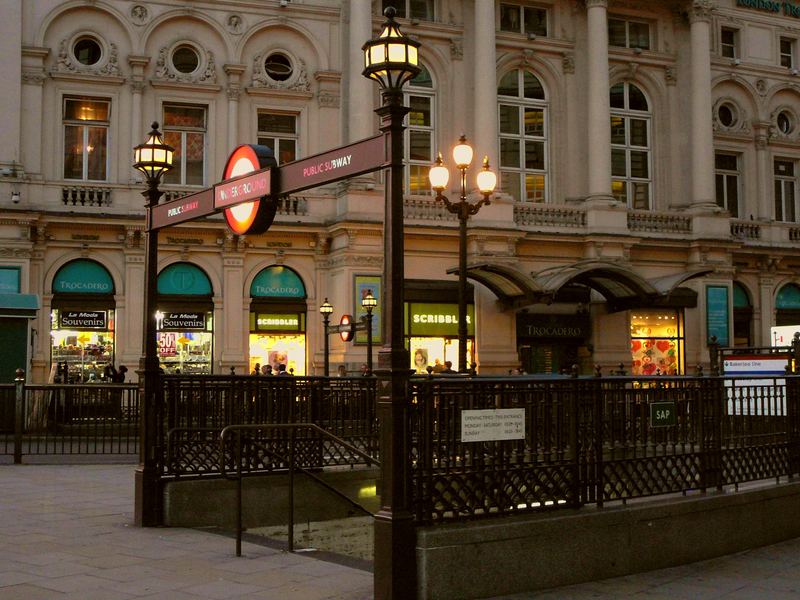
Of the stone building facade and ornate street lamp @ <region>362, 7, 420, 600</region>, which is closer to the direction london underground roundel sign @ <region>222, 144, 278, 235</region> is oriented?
the ornate street lamp

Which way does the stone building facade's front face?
toward the camera

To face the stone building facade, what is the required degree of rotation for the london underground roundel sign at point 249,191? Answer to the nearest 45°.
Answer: approximately 135° to its right

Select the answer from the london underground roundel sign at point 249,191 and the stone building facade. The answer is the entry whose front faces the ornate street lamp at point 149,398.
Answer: the stone building facade

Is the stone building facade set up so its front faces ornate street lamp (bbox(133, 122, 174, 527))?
yes

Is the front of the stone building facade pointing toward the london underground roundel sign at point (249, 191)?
yes

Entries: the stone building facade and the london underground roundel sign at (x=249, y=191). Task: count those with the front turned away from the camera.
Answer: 0

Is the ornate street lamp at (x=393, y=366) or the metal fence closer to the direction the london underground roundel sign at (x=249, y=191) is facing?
the ornate street lamp

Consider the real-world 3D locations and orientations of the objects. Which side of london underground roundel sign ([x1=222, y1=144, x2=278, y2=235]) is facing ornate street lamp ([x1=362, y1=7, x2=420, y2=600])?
left

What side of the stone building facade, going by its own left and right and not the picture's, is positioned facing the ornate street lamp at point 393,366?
front

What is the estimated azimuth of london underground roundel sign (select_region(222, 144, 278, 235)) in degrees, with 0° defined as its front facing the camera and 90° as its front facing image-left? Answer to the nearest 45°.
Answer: approximately 45°
